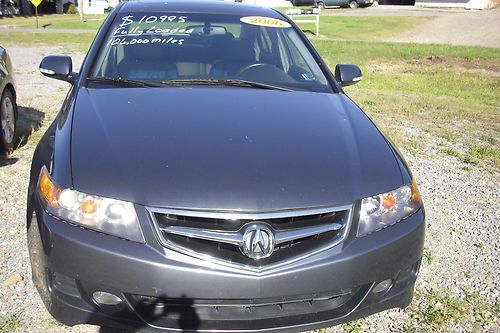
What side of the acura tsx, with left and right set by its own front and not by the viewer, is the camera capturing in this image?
front
